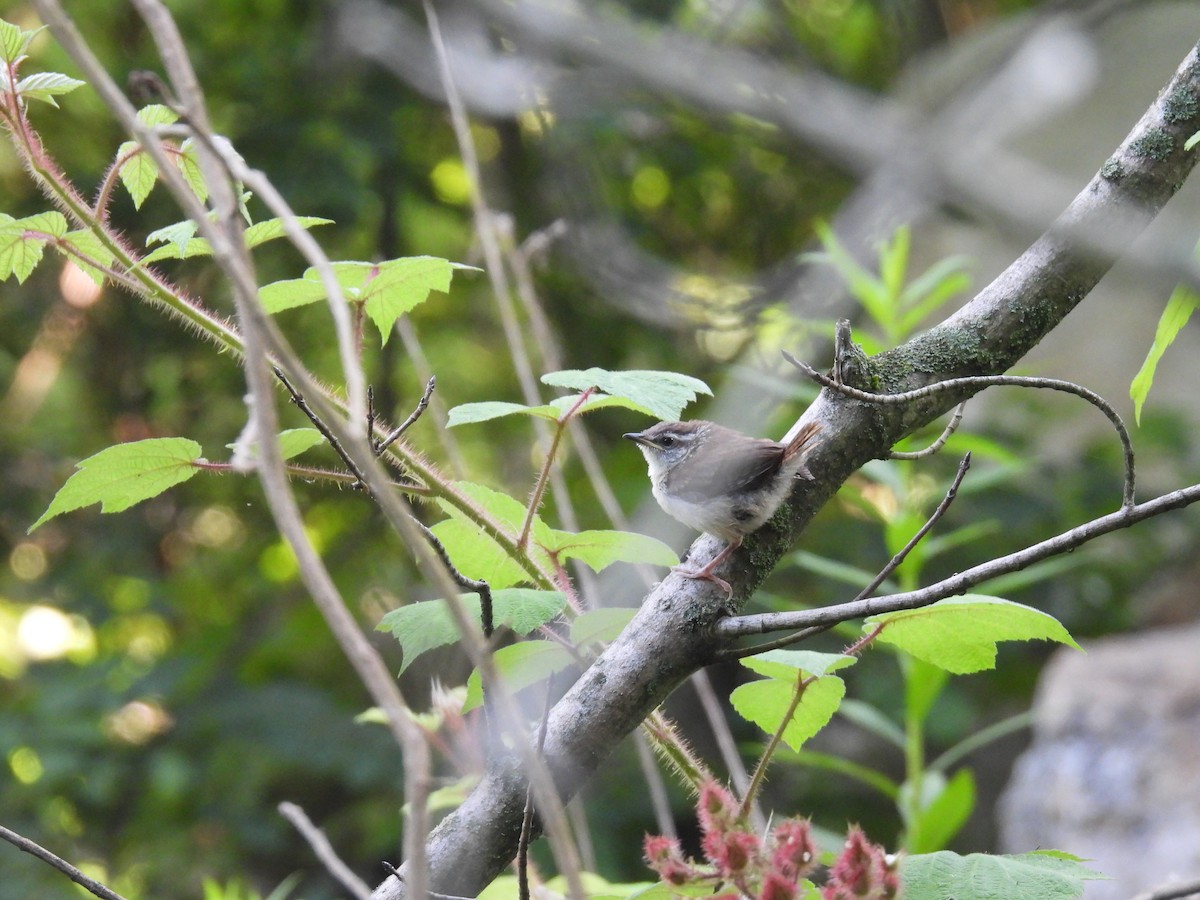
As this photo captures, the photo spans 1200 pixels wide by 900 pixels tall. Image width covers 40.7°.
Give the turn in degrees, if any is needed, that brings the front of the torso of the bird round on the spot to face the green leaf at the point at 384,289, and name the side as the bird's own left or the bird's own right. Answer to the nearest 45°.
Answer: approximately 45° to the bird's own left

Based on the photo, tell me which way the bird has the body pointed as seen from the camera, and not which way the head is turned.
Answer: to the viewer's left

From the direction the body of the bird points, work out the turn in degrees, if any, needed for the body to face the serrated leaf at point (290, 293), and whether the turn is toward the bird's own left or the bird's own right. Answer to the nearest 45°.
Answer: approximately 45° to the bird's own left

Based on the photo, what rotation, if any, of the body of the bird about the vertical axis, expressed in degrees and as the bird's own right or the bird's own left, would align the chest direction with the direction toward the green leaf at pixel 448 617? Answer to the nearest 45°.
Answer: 0° — it already faces it

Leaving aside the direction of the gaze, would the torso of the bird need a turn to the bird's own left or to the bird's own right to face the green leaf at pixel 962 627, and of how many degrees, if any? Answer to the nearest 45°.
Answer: approximately 135° to the bird's own left

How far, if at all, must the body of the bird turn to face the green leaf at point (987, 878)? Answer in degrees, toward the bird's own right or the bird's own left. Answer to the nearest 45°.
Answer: approximately 135° to the bird's own left
